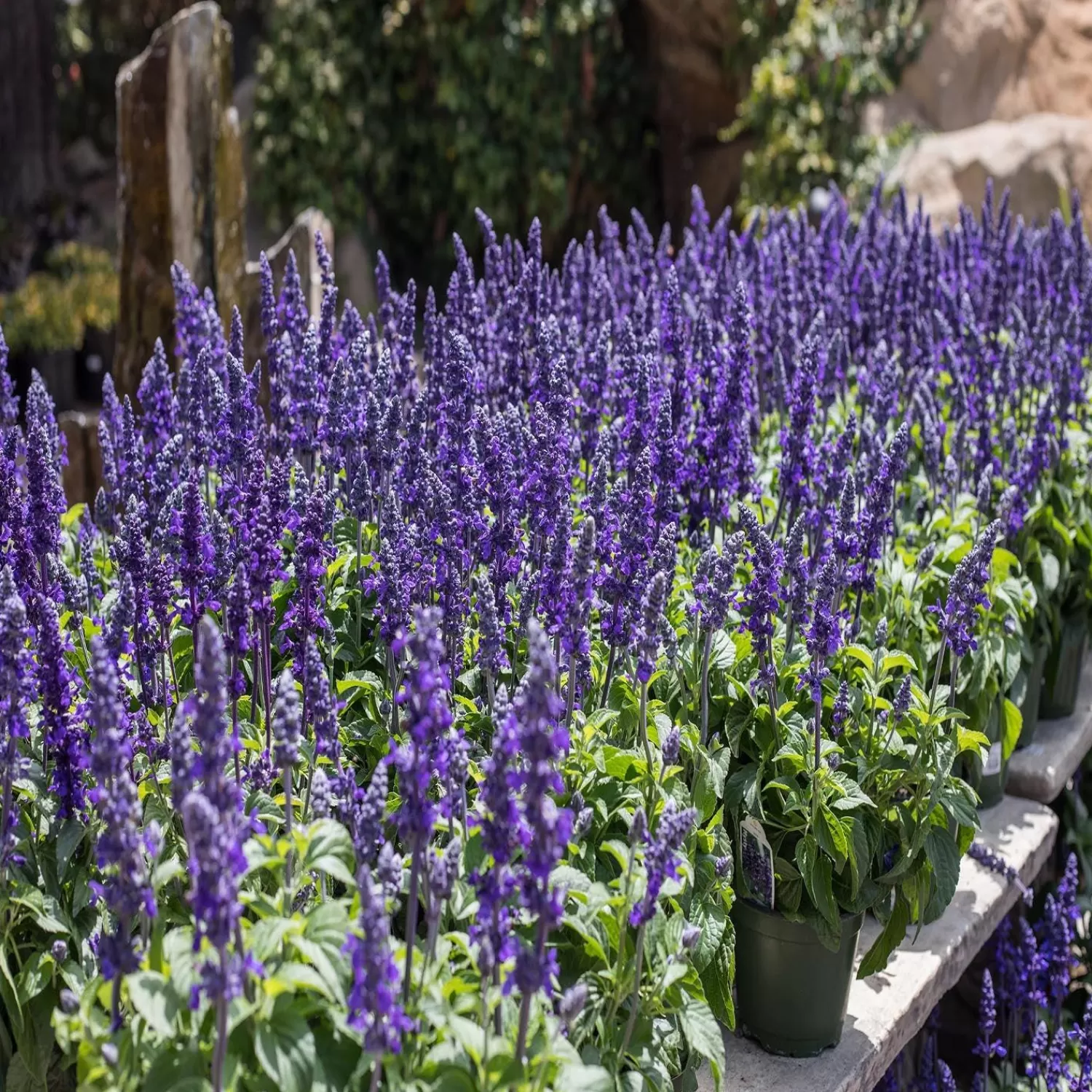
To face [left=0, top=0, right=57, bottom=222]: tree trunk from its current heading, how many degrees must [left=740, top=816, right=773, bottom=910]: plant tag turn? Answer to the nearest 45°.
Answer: approximately 90° to its right

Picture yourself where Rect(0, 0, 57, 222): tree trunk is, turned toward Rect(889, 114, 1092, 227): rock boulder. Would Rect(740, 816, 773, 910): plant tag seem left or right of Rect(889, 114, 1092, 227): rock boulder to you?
right

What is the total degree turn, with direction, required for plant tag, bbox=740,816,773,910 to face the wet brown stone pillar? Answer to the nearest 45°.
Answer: approximately 90° to its right

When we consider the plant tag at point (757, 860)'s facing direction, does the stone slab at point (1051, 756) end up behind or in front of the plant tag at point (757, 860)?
behind

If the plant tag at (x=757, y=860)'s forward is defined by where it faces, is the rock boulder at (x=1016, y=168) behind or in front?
behind

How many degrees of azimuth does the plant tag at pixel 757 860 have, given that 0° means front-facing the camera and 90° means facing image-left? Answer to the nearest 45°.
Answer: approximately 45°
